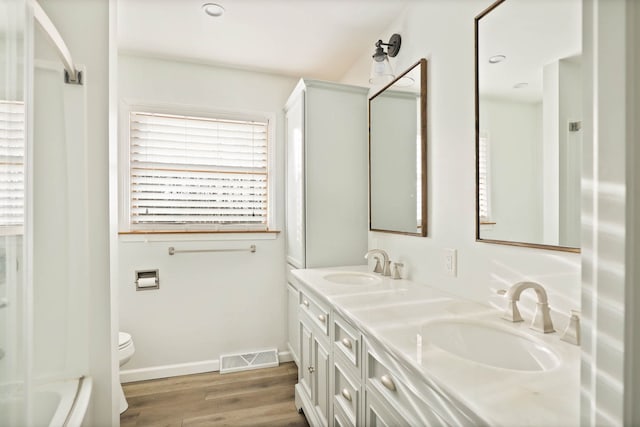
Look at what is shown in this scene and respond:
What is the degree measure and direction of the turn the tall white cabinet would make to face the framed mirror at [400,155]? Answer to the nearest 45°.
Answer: approximately 135° to its left

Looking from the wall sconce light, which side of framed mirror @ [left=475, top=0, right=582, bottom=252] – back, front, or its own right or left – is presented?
right

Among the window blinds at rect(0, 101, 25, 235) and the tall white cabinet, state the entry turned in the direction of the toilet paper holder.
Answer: the tall white cabinet

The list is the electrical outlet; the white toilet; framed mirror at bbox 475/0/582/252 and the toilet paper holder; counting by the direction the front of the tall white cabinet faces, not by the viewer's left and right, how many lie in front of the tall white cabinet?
2

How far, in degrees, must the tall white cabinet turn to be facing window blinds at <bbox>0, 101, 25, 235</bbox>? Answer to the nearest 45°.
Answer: approximately 45° to its left

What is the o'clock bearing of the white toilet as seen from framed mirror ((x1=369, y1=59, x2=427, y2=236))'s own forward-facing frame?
The white toilet is roughly at 1 o'clock from the framed mirror.

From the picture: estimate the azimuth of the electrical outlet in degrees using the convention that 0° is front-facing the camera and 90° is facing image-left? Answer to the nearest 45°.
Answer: approximately 45°
